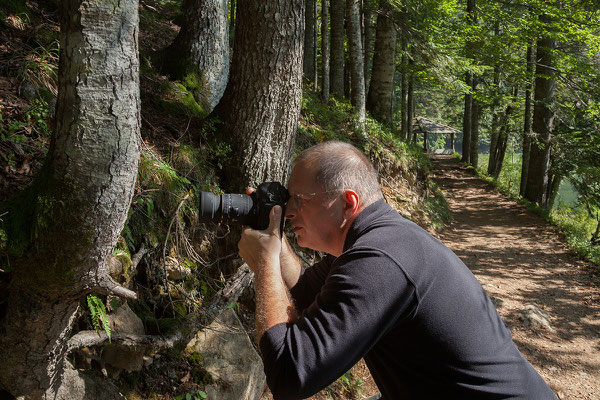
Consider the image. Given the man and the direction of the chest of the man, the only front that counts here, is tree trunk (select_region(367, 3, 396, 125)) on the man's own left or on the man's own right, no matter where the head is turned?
on the man's own right

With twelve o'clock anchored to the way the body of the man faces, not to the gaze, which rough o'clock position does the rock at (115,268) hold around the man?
The rock is roughly at 1 o'clock from the man.

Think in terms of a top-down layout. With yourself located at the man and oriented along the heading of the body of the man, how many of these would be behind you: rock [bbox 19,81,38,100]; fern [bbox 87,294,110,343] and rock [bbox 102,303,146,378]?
0

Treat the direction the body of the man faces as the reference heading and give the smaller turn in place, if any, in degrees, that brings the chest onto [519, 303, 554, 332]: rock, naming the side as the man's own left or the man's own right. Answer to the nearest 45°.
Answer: approximately 90° to the man's own right

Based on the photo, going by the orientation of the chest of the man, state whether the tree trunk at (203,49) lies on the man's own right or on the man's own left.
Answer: on the man's own right

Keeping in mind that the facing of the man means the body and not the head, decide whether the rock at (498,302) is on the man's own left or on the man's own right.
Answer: on the man's own right

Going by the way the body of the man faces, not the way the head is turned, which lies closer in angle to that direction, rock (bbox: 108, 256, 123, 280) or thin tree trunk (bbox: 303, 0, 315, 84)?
the rock

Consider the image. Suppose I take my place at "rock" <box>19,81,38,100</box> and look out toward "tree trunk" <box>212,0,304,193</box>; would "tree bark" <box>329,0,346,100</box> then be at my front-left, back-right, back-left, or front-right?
front-left

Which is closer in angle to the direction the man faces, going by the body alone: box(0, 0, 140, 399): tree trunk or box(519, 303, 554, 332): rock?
the tree trunk

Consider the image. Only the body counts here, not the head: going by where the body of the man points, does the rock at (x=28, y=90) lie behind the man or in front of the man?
in front

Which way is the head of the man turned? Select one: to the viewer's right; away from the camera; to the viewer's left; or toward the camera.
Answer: to the viewer's left

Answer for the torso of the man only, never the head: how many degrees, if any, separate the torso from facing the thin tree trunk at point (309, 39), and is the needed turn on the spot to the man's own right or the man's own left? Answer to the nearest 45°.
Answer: approximately 90° to the man's own right

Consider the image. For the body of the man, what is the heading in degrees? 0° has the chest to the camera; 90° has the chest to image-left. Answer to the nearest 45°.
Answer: approximately 90°
